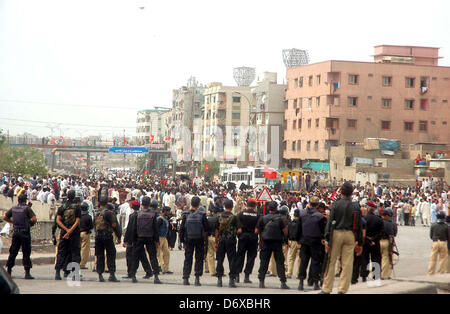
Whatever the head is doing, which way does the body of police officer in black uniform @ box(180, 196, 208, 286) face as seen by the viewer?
away from the camera

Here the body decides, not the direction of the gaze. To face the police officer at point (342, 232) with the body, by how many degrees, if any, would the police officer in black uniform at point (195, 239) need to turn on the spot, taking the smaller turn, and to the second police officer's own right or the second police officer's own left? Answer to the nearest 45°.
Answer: approximately 135° to the second police officer's own right

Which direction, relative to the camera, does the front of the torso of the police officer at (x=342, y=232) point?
away from the camera

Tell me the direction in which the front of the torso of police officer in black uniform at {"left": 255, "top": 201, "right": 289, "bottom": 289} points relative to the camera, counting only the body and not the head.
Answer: away from the camera

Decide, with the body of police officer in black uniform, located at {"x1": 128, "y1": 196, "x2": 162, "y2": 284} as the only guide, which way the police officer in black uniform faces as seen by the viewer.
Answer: away from the camera

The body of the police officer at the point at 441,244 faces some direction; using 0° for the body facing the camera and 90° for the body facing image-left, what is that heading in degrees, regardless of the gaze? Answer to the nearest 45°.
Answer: approximately 180°

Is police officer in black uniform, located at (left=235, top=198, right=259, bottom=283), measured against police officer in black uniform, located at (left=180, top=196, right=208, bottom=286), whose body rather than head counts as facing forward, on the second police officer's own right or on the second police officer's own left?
on the second police officer's own right
